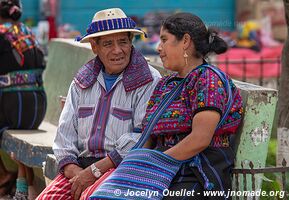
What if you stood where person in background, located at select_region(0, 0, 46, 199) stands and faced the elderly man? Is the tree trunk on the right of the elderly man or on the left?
left

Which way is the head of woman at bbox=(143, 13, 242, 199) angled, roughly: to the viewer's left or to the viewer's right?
to the viewer's left

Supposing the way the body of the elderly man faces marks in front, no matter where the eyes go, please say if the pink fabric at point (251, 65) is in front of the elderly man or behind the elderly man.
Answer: behind

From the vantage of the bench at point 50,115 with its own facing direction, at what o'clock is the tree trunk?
The tree trunk is roughly at 9 o'clock from the bench.

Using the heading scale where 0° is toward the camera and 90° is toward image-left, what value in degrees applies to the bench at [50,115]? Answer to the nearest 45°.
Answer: approximately 45°

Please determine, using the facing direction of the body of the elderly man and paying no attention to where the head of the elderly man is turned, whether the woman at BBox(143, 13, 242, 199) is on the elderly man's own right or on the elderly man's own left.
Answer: on the elderly man's own left

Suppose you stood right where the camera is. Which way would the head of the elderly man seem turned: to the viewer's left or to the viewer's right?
to the viewer's right

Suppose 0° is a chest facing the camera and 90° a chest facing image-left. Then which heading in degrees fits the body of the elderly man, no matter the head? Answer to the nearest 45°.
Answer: approximately 45°
